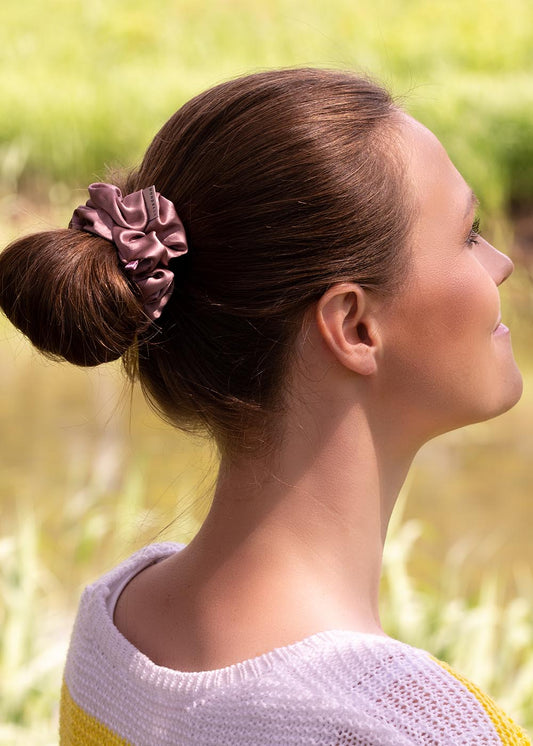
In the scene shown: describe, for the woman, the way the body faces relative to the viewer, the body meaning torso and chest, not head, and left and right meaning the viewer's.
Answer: facing away from the viewer and to the right of the viewer
